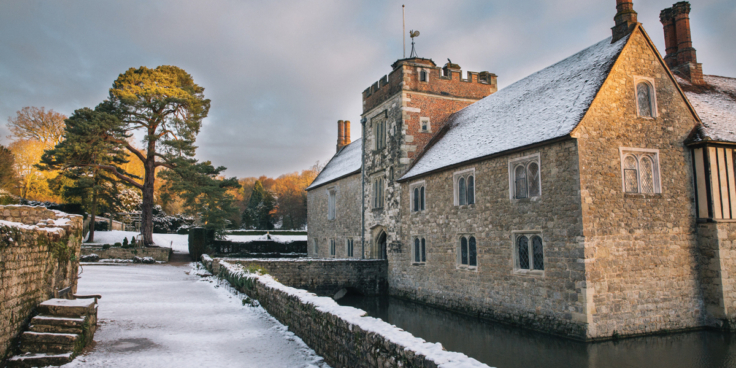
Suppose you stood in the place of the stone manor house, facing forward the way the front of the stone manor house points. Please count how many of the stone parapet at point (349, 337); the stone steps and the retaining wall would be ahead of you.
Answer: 3

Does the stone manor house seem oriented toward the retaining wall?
yes

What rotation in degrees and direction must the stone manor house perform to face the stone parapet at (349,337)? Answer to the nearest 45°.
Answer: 0° — it already faces it

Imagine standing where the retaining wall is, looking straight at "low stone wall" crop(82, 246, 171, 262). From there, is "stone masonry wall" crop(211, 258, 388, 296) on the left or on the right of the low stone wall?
right

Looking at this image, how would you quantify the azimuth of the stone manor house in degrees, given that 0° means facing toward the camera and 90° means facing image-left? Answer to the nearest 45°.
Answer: approximately 45°

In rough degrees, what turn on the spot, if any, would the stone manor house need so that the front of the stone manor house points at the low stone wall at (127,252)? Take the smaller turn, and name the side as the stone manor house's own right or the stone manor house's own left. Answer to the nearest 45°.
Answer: approximately 45° to the stone manor house's own right

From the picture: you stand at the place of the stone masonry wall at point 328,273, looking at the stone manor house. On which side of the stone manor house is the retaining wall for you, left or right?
right

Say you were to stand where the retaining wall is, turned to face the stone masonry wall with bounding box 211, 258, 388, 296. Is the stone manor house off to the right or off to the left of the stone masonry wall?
right

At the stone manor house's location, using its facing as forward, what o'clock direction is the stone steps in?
The stone steps is roughly at 12 o'clock from the stone manor house.

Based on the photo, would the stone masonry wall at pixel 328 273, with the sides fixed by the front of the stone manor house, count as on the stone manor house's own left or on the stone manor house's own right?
on the stone manor house's own right
